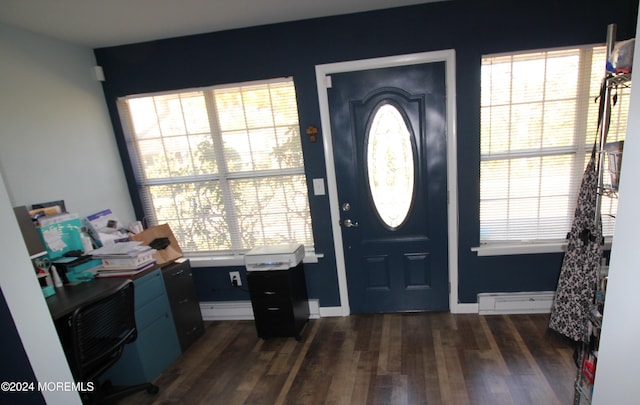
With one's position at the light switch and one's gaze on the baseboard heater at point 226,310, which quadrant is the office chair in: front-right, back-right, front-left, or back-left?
front-left

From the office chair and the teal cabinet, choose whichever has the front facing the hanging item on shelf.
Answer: the teal cabinet

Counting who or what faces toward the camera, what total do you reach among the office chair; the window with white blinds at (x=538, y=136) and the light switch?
2

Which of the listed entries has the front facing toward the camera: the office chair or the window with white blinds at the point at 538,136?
the window with white blinds

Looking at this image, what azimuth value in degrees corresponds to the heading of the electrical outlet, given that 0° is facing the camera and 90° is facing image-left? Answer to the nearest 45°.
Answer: approximately 0°

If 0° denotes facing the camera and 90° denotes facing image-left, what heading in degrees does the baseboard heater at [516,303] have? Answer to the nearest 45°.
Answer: approximately 0°

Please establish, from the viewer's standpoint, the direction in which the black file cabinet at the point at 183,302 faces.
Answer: facing the viewer and to the right of the viewer

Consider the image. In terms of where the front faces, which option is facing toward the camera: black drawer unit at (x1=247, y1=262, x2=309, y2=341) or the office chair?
the black drawer unit

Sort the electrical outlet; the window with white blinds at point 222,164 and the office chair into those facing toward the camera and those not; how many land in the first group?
2

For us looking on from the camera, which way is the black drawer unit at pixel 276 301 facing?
facing the viewer

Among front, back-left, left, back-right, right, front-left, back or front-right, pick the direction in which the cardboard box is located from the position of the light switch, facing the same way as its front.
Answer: right

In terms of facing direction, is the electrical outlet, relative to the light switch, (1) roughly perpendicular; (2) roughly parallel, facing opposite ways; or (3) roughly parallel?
roughly parallel
